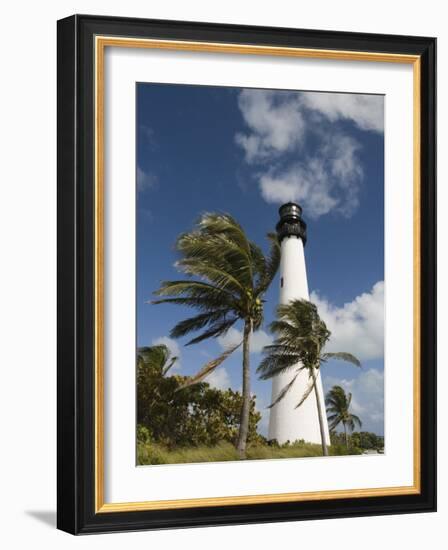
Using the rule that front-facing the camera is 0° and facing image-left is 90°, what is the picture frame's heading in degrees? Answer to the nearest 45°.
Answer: approximately 315°
